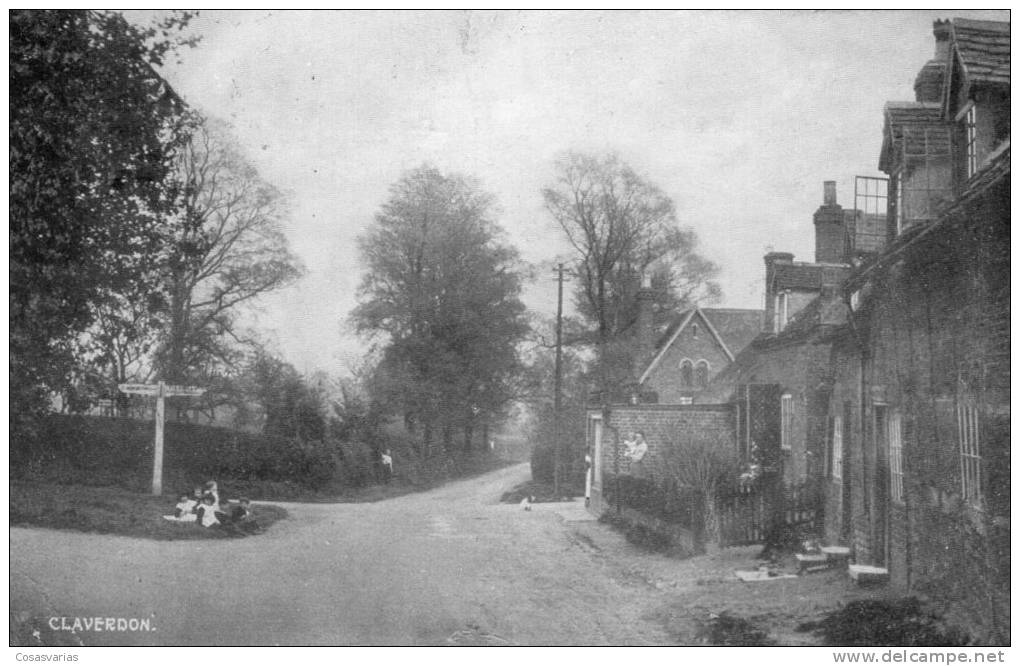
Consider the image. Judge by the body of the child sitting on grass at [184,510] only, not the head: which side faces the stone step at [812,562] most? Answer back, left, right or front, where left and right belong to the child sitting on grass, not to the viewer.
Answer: left

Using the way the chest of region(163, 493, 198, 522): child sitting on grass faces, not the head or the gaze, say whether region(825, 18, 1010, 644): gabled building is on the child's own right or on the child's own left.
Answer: on the child's own left
